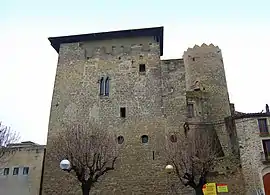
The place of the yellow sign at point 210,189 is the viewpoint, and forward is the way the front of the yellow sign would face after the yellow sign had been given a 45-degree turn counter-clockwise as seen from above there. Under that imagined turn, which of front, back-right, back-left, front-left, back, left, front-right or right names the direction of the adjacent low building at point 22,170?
back-right

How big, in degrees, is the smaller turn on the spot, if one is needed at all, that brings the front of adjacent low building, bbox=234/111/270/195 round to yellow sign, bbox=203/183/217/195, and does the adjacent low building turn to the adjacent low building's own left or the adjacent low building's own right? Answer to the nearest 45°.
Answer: approximately 90° to the adjacent low building's own right

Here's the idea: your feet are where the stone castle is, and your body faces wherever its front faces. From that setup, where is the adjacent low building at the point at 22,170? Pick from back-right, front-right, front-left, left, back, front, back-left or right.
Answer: right

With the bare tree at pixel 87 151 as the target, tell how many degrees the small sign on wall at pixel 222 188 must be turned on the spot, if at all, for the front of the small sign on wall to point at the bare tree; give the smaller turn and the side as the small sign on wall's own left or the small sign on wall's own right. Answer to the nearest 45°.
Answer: approximately 45° to the small sign on wall's own right

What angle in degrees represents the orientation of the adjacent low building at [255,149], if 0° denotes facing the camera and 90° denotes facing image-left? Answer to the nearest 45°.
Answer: approximately 0°

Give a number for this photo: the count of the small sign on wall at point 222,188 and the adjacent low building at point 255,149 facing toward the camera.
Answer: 2

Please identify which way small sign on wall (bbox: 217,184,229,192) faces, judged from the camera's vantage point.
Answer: facing the viewer

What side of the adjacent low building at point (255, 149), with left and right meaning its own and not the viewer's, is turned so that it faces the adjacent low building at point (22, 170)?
right
